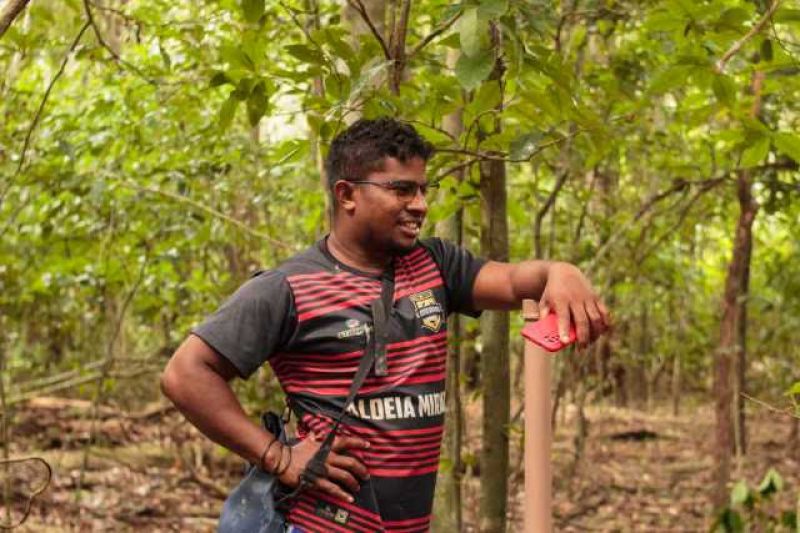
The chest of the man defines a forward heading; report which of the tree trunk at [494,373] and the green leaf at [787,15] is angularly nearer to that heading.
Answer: the green leaf

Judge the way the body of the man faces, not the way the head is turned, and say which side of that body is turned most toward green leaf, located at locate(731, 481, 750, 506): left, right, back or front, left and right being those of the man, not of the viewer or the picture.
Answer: left

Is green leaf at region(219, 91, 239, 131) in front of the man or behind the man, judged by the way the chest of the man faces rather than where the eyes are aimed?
behind

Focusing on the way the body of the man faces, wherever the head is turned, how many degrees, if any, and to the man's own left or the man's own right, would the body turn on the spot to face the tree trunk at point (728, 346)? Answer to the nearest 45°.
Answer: approximately 90° to the man's own left

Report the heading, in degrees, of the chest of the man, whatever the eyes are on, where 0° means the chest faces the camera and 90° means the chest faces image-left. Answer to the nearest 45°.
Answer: approximately 315°

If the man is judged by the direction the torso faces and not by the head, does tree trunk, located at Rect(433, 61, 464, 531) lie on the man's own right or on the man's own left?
on the man's own left

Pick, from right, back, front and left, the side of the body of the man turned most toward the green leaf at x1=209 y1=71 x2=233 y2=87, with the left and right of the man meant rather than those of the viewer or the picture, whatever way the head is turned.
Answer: back

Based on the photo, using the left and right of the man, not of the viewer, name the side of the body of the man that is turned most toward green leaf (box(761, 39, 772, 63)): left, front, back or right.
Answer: left

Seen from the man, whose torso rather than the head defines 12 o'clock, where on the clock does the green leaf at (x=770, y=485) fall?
The green leaf is roughly at 9 o'clock from the man.
